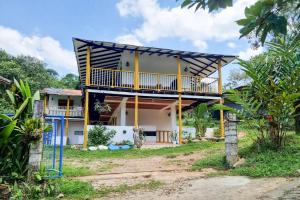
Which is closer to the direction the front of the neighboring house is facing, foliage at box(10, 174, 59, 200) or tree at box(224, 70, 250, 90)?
the foliage

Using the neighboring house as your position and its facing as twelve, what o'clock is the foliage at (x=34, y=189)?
The foliage is roughly at 12 o'clock from the neighboring house.

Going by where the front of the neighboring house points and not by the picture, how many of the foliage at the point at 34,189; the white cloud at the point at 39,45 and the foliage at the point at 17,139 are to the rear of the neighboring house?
1

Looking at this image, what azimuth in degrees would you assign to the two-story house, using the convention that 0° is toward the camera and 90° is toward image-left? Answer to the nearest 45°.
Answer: approximately 0°

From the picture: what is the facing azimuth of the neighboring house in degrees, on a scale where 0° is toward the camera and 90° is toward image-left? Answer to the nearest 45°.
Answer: approximately 0°

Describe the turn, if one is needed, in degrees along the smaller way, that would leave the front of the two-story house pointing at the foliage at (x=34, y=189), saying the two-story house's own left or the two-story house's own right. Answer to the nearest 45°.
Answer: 0° — it already faces it

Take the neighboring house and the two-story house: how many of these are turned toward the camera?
2

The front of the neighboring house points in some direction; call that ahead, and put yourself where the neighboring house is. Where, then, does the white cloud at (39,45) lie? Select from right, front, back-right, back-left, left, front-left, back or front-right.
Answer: back

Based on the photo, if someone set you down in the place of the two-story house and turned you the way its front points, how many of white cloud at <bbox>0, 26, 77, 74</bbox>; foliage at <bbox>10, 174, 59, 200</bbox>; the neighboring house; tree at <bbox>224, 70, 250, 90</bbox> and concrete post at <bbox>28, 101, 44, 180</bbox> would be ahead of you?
2

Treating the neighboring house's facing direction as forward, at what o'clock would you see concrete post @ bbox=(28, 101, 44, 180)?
The concrete post is roughly at 12 o'clock from the neighboring house.

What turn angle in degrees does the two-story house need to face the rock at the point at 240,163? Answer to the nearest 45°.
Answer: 0° — it already faces it
